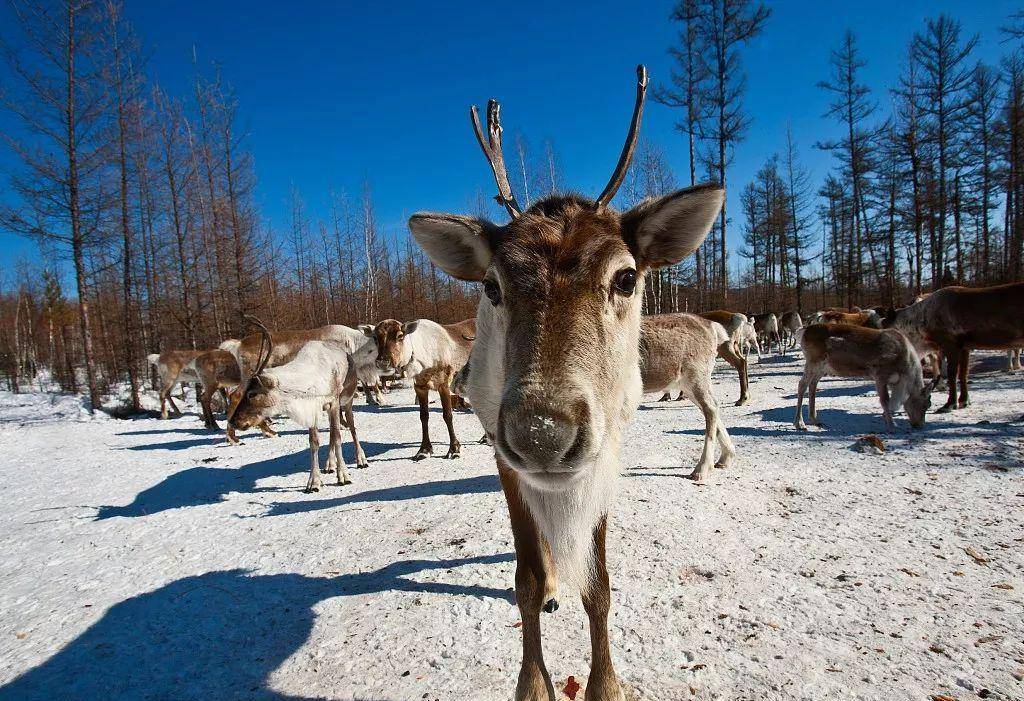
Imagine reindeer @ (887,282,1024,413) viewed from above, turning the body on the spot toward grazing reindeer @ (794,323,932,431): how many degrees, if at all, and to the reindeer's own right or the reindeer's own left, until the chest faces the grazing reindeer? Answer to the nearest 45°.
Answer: approximately 45° to the reindeer's own left

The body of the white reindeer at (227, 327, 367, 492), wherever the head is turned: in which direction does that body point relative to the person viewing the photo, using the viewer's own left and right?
facing the viewer and to the left of the viewer

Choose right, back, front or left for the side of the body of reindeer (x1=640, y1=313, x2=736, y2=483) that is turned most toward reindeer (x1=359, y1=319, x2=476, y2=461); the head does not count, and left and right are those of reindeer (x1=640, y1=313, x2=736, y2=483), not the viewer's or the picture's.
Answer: front

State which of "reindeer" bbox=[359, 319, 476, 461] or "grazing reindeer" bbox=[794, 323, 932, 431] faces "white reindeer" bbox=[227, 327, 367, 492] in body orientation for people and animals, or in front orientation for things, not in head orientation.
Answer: the reindeer

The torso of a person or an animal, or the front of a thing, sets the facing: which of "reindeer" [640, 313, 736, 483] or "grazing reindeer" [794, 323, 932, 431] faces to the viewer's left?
the reindeer

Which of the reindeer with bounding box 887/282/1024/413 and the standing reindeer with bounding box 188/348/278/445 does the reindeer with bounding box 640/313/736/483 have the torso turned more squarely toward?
the standing reindeer

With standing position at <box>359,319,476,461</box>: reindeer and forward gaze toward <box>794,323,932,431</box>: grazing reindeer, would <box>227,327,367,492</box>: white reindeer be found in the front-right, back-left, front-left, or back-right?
back-right

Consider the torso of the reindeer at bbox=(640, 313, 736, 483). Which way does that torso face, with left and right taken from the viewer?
facing to the left of the viewer

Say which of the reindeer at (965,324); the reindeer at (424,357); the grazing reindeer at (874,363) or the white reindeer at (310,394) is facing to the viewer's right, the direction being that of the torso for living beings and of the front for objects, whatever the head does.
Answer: the grazing reindeer

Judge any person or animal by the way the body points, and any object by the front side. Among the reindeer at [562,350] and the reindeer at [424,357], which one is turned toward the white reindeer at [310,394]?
the reindeer at [424,357]

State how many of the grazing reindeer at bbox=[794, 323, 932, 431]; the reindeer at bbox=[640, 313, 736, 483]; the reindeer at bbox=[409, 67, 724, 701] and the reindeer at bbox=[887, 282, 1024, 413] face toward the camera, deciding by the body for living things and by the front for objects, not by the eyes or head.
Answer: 1

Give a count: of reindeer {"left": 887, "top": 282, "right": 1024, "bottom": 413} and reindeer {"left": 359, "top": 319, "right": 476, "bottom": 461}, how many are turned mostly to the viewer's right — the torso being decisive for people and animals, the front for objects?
0

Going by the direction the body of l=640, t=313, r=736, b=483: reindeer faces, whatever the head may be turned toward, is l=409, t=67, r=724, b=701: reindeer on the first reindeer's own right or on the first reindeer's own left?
on the first reindeer's own left

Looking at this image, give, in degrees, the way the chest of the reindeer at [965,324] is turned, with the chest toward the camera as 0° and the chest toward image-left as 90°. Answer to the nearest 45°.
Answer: approximately 90°

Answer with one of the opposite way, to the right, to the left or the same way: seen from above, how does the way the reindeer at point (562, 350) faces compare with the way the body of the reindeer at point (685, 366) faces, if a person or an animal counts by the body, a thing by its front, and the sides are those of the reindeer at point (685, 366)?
to the left

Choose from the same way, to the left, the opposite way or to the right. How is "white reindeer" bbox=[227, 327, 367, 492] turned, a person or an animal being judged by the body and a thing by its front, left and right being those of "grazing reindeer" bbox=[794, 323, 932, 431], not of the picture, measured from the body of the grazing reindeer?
to the right

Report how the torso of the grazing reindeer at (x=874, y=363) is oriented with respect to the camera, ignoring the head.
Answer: to the viewer's right
